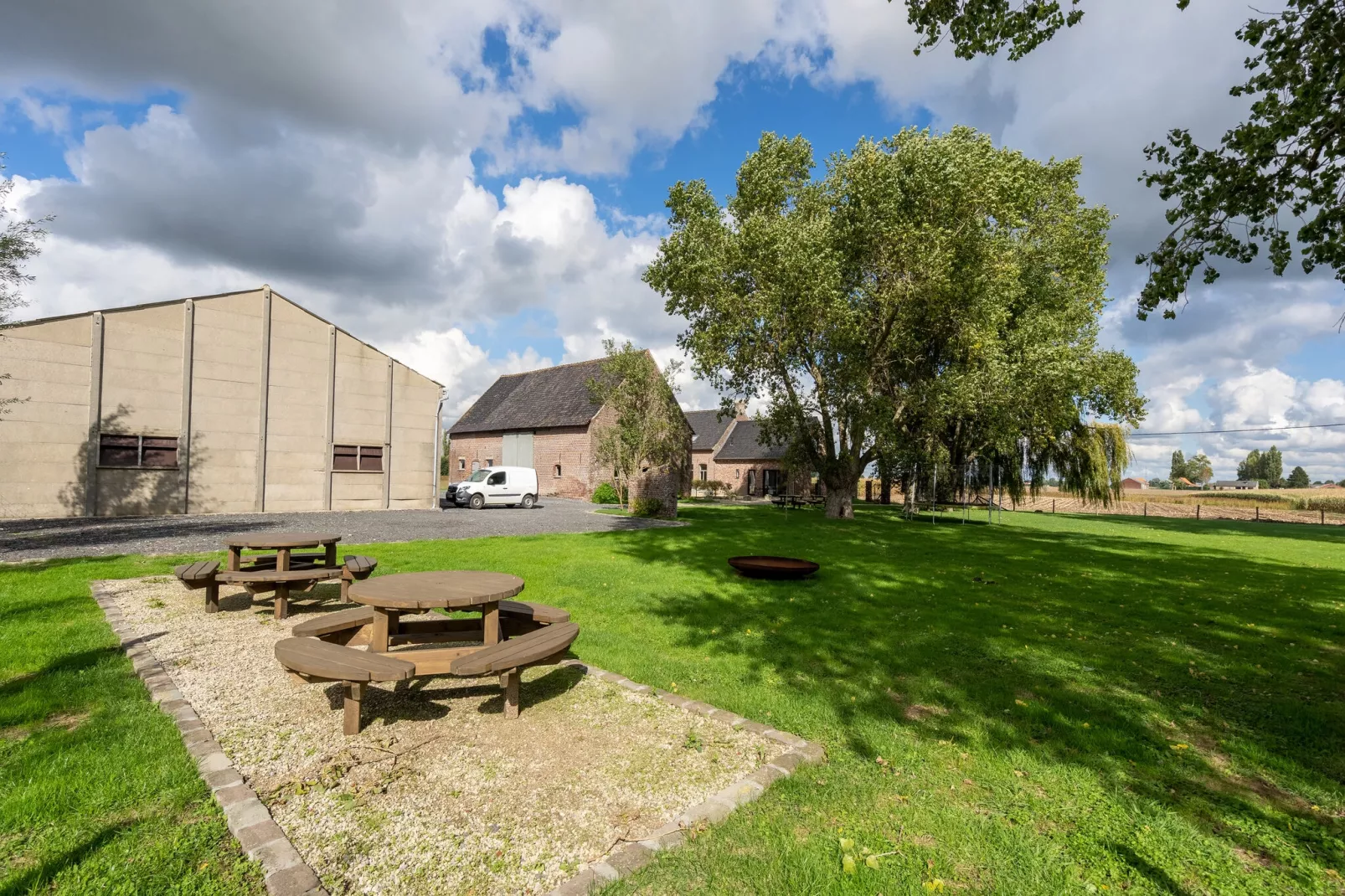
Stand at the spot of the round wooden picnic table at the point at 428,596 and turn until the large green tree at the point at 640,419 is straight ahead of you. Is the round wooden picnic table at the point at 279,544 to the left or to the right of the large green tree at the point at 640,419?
left

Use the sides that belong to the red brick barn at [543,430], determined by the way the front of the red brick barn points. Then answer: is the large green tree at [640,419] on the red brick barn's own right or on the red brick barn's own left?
on the red brick barn's own left

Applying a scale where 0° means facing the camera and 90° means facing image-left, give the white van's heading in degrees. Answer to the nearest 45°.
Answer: approximately 45°

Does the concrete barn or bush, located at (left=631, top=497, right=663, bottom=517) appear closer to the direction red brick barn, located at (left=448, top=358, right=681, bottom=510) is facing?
the concrete barn

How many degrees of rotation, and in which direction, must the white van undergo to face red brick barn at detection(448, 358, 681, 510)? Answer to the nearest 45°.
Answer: approximately 135° to its right

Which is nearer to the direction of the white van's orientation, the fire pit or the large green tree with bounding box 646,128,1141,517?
the fire pit

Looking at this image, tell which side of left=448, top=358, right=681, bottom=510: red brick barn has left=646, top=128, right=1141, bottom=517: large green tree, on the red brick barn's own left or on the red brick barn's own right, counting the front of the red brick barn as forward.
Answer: on the red brick barn's own left

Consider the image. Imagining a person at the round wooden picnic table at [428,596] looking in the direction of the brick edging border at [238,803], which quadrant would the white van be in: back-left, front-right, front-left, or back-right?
back-right

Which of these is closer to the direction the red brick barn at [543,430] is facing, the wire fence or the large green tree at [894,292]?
the large green tree

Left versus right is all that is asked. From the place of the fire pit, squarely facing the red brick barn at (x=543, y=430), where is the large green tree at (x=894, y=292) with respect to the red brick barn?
right

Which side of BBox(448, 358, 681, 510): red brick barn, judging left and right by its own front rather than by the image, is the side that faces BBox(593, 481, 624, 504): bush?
left

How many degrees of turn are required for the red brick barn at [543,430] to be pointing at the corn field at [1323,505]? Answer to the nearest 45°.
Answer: approximately 135° to its left

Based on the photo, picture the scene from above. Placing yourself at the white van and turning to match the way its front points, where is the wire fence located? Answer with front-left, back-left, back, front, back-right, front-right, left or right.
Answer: back-left
